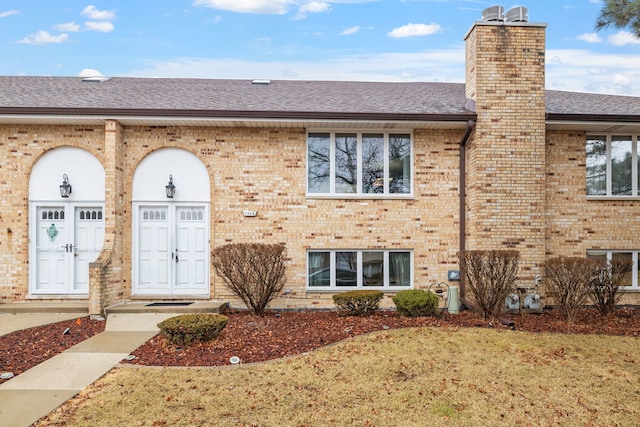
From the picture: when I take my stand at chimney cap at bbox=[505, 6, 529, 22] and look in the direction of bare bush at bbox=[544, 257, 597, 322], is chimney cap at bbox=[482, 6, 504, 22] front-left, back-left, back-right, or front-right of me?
back-right

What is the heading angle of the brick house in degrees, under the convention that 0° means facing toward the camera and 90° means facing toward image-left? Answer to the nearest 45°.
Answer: approximately 0°

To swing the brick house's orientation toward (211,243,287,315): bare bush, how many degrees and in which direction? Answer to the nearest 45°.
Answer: approximately 45° to its right
